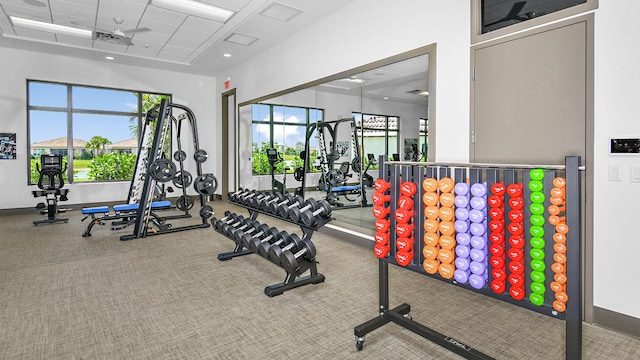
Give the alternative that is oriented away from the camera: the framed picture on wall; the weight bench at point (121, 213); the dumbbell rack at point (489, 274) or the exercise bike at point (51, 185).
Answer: the exercise bike

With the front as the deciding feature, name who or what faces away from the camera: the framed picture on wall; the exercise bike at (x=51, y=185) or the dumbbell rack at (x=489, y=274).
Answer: the exercise bike

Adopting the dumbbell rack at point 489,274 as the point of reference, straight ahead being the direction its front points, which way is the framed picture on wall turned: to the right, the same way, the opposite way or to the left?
to the left

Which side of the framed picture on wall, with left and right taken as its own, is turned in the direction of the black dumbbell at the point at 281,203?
front

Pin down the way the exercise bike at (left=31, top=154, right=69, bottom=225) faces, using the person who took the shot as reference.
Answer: facing away from the viewer

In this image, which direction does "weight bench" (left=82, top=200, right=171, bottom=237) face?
to the viewer's left
